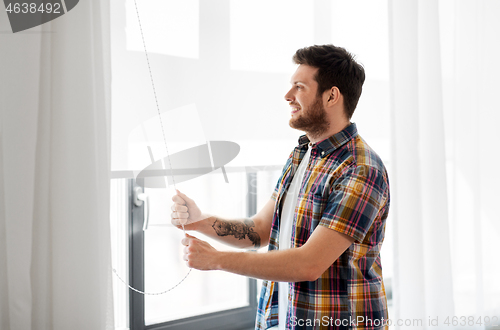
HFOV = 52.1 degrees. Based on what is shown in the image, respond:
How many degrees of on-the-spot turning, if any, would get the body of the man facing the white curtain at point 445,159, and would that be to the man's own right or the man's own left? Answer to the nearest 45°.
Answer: approximately 135° to the man's own right

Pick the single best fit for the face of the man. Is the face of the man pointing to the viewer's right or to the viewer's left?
to the viewer's left

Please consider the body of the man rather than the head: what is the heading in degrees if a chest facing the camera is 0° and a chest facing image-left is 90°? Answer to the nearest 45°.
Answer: approximately 90°
